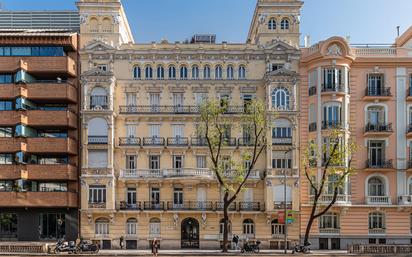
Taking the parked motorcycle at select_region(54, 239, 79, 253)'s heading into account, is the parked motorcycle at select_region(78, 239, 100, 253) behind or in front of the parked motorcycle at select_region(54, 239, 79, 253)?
behind

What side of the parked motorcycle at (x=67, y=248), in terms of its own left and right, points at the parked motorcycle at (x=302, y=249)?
back

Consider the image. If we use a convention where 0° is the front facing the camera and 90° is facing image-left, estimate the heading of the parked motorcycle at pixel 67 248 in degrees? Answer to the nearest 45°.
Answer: approximately 90°

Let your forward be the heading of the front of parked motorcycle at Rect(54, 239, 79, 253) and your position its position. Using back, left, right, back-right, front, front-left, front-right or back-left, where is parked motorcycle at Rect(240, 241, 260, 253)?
back
